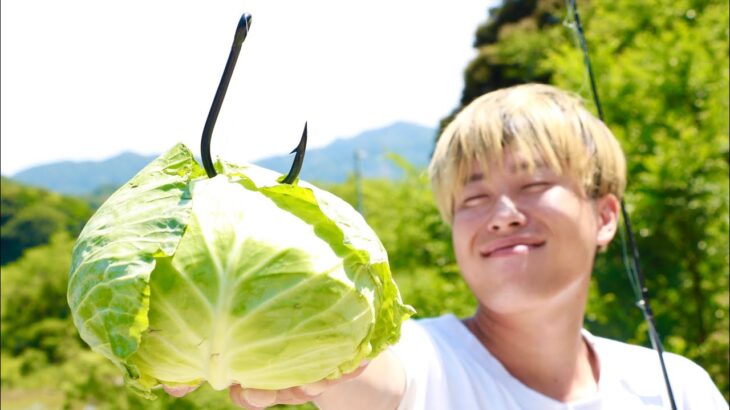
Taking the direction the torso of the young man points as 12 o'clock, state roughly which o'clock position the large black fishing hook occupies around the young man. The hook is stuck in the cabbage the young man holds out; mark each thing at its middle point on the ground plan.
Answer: The large black fishing hook is roughly at 1 o'clock from the young man.

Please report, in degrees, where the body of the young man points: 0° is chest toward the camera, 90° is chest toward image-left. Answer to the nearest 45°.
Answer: approximately 0°
